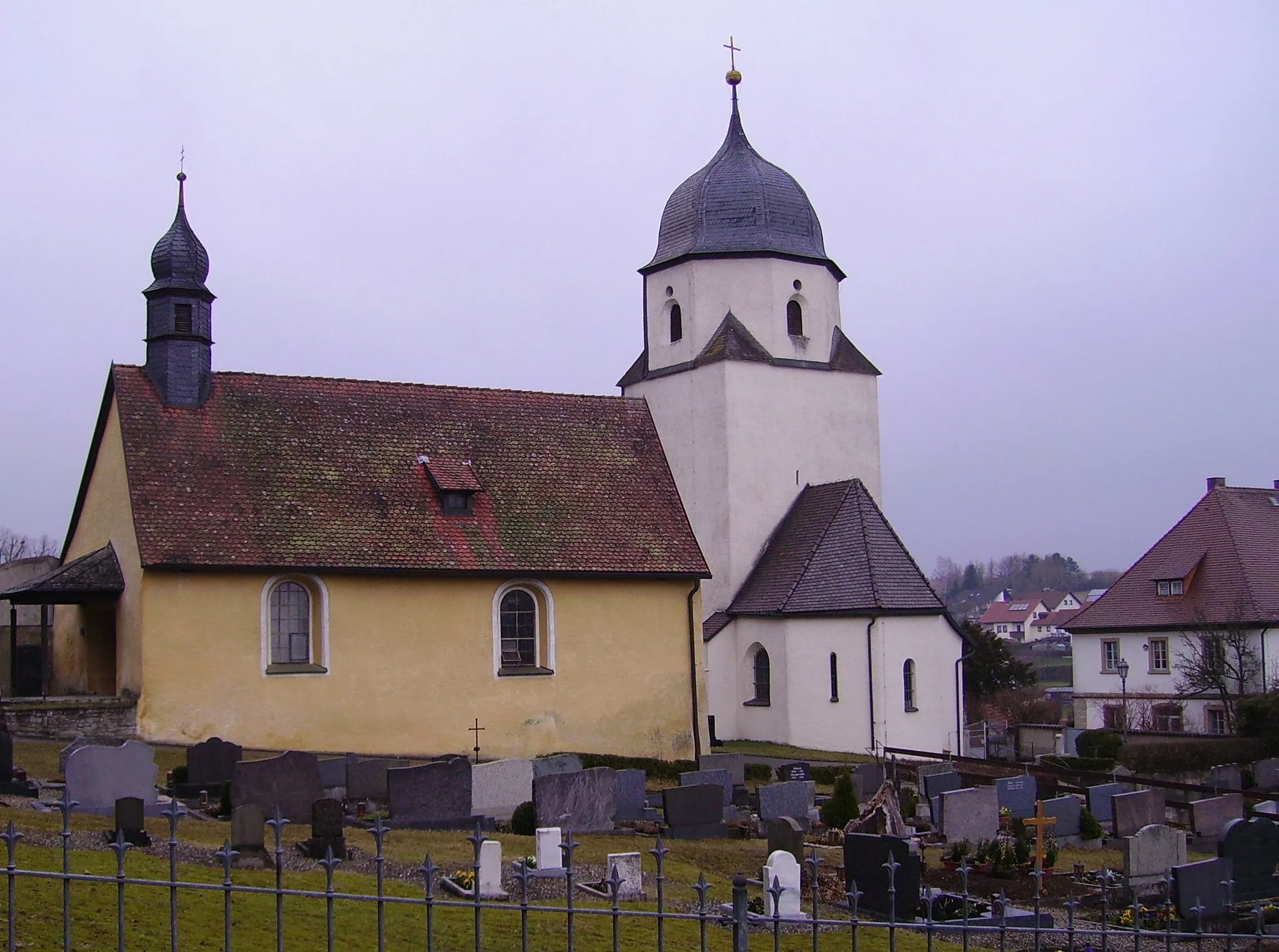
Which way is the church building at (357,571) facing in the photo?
to the viewer's left

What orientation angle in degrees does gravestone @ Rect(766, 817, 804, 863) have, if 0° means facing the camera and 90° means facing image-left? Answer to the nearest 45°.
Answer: approximately 45°

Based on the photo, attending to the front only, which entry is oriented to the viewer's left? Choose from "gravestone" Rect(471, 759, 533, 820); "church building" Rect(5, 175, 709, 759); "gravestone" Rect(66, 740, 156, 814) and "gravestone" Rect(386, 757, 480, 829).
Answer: the church building

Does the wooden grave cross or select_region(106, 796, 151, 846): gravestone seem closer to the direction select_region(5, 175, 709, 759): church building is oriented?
the gravestone

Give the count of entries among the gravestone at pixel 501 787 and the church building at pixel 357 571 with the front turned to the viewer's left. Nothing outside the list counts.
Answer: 1

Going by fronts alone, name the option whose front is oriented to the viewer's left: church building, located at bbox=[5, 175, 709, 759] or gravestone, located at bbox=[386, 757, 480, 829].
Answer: the church building
